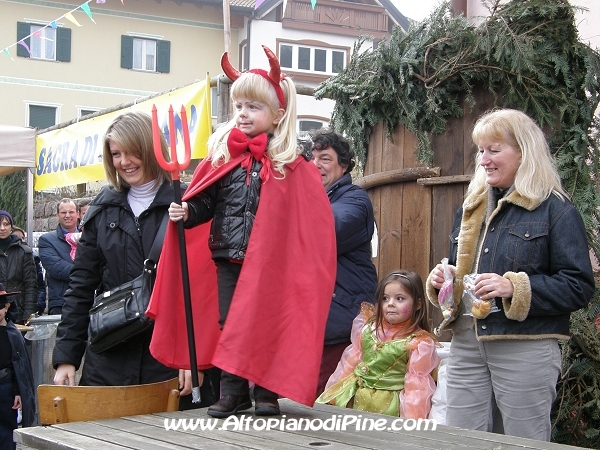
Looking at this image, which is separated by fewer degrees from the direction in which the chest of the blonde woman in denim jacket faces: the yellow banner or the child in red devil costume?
the child in red devil costume

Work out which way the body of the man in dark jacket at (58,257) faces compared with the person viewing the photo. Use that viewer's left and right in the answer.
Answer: facing the viewer and to the right of the viewer

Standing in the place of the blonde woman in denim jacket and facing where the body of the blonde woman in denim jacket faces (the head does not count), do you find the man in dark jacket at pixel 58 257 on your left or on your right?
on your right

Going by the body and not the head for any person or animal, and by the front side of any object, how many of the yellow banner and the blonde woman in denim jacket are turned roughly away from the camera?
0

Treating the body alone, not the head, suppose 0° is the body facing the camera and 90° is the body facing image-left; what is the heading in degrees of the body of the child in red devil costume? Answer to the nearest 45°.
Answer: approximately 45°

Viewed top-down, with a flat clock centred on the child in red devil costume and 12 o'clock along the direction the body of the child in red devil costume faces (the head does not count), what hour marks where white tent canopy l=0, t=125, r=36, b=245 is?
The white tent canopy is roughly at 4 o'clock from the child in red devil costume.

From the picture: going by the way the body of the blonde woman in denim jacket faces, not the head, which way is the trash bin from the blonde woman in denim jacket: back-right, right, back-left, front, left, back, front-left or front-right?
right
